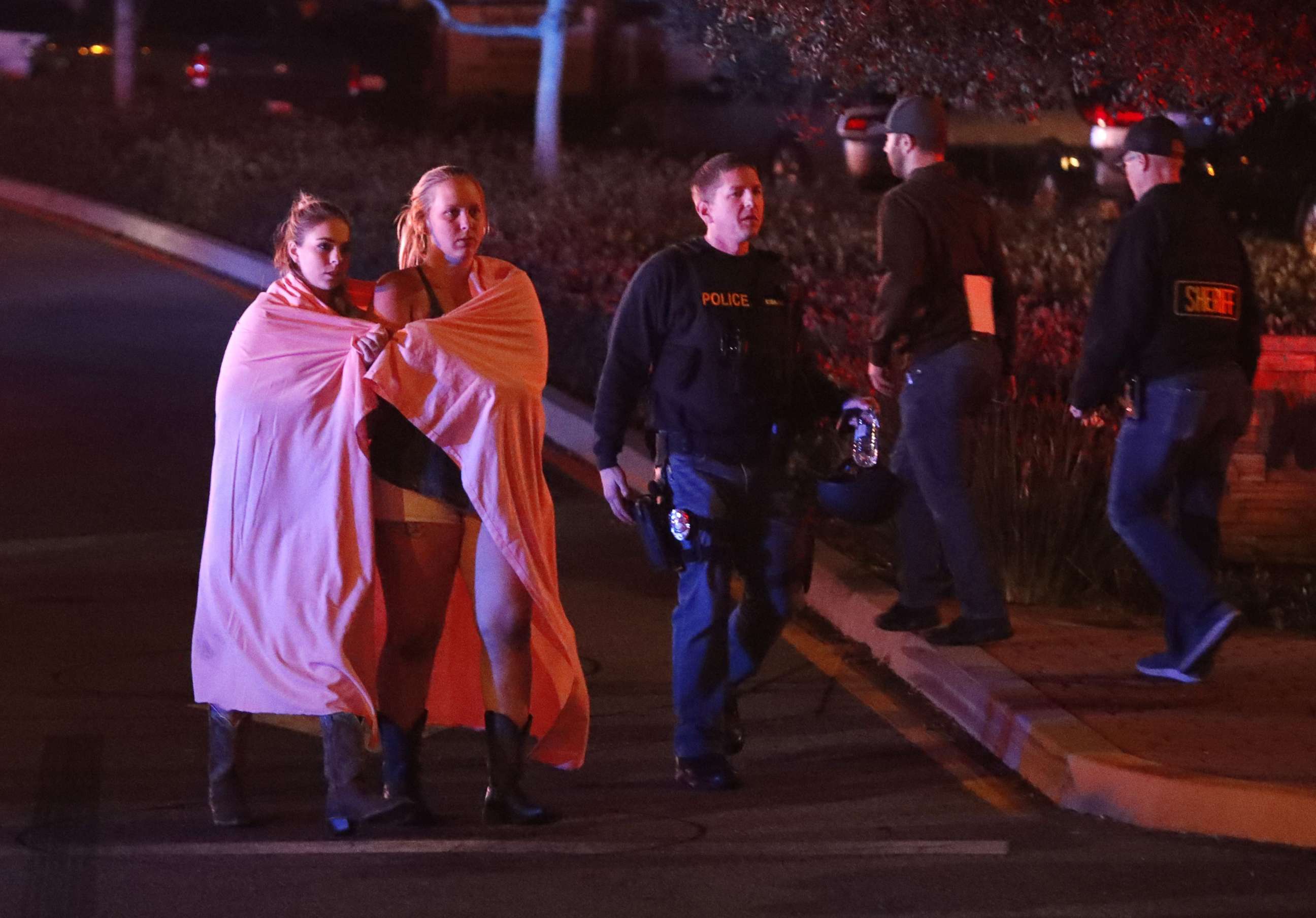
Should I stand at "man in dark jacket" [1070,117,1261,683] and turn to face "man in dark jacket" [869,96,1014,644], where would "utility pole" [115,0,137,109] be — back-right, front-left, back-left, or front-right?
front-right

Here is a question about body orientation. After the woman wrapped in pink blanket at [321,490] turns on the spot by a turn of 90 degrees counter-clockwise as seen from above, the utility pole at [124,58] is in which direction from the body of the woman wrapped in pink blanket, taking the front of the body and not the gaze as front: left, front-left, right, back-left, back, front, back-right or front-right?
front-left

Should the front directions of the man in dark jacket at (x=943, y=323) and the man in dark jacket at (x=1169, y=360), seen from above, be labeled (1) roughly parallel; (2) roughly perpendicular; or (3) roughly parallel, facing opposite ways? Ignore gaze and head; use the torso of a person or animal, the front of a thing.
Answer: roughly parallel

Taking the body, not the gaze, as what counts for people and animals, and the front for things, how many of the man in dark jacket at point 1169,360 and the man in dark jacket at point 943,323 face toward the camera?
0

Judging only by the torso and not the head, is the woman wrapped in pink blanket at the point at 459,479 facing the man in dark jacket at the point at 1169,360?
no

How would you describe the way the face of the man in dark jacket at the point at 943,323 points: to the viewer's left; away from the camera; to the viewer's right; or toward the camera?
to the viewer's left

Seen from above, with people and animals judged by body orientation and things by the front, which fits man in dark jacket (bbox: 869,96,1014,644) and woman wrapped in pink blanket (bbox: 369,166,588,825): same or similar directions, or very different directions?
very different directions

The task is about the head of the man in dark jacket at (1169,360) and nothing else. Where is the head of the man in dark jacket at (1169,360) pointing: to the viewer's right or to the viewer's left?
to the viewer's left

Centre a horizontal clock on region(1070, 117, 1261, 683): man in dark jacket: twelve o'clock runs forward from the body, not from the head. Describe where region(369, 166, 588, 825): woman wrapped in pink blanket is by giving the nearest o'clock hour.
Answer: The woman wrapped in pink blanket is roughly at 9 o'clock from the man in dark jacket.

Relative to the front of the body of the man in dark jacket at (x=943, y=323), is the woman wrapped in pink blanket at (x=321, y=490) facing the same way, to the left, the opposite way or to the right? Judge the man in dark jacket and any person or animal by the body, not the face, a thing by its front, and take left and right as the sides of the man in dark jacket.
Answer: the opposite way

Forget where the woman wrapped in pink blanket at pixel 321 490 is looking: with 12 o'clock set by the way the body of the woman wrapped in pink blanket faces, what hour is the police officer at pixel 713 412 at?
The police officer is roughly at 10 o'clock from the woman wrapped in pink blanket.

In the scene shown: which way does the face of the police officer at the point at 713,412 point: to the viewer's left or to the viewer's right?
to the viewer's right

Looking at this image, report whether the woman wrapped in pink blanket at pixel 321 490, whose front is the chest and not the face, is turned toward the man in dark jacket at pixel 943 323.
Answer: no

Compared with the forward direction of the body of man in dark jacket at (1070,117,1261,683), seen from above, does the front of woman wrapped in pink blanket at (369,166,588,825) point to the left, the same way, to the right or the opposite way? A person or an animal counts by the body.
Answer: the opposite way

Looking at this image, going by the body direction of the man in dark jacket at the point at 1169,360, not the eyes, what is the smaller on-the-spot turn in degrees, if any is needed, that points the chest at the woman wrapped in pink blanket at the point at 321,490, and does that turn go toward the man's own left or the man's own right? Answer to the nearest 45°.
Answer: approximately 90° to the man's own left

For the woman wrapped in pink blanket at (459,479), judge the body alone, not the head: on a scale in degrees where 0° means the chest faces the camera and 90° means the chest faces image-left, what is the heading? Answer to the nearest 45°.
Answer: approximately 315°

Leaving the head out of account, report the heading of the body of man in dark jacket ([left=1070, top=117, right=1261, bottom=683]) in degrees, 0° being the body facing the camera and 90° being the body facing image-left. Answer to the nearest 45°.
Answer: approximately 135°
